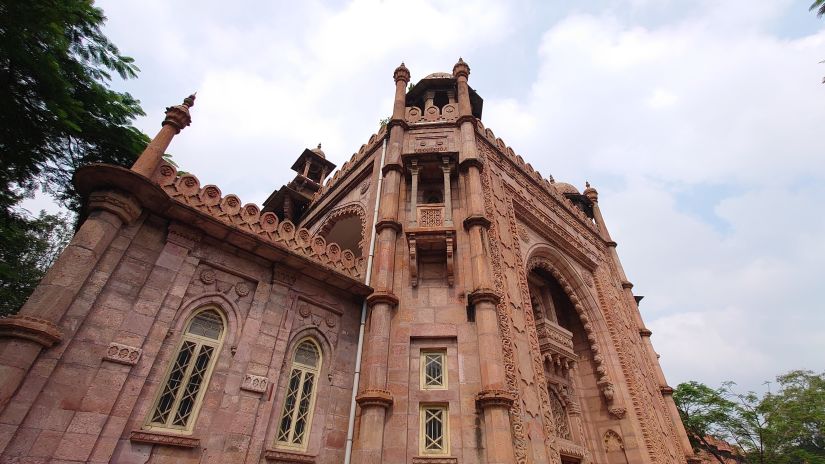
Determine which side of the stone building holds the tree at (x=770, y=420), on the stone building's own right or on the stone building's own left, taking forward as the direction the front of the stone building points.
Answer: on the stone building's own left

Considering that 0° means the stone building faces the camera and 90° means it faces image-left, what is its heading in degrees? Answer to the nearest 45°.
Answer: approximately 315°

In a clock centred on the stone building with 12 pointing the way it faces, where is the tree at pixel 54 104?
The tree is roughly at 4 o'clock from the stone building.
